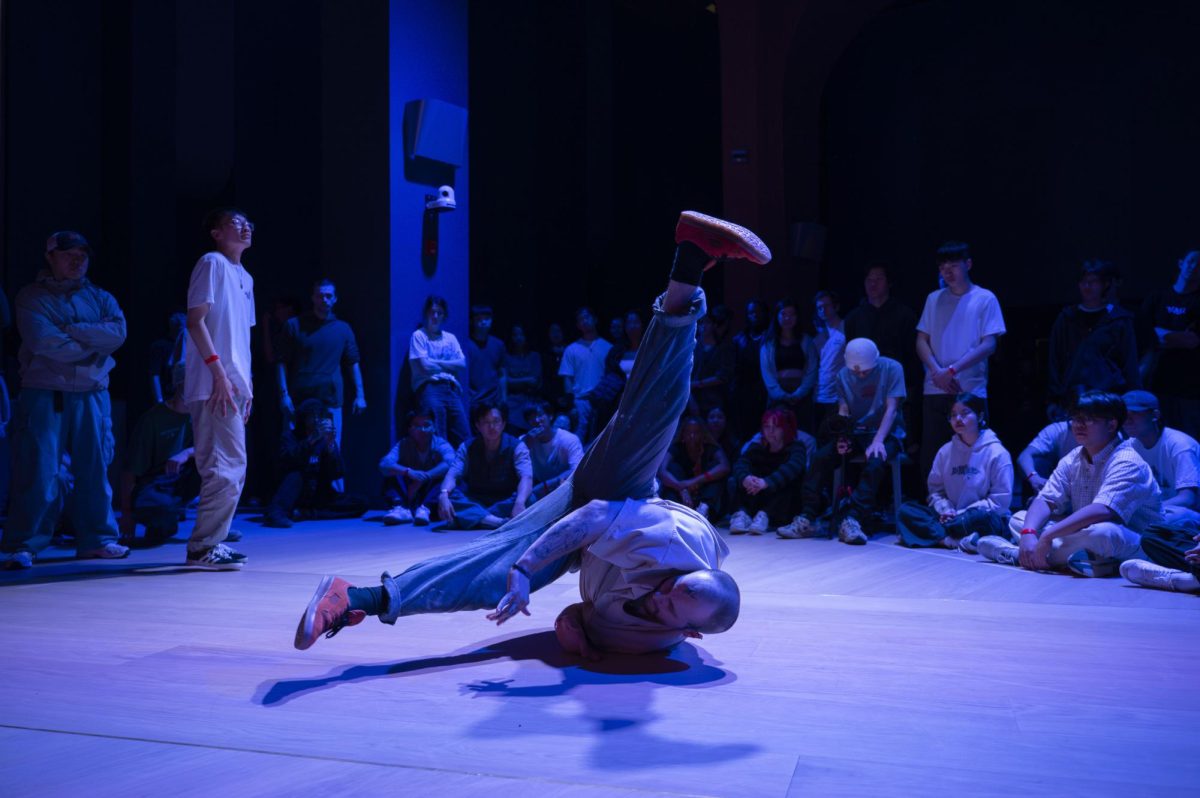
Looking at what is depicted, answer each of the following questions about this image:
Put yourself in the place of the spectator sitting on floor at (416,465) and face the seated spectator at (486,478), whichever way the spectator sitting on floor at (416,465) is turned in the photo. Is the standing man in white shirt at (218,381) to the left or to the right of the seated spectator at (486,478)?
right

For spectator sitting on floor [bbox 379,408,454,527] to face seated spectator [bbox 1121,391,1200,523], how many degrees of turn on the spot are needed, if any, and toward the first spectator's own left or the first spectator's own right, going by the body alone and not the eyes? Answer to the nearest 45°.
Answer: approximately 45° to the first spectator's own left

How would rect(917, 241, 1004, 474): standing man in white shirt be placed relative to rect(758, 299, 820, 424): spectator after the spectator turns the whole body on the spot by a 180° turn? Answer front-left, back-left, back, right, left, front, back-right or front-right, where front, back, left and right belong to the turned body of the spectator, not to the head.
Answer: back-right
